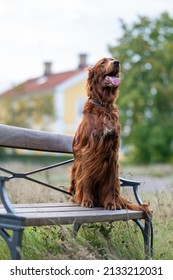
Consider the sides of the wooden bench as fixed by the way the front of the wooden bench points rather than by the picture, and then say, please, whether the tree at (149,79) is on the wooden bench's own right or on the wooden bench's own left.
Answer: on the wooden bench's own left

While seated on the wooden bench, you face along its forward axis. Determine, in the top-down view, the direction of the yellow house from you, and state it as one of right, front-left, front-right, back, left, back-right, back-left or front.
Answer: back-left

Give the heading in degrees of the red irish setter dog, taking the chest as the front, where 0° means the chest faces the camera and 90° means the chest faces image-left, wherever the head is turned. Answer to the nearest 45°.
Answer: approximately 315°

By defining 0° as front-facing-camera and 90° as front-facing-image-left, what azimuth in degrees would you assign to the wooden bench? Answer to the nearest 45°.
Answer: approximately 315°

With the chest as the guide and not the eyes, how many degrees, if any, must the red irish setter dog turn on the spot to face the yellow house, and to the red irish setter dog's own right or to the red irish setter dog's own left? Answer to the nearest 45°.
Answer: approximately 135° to the red irish setter dog's own left
